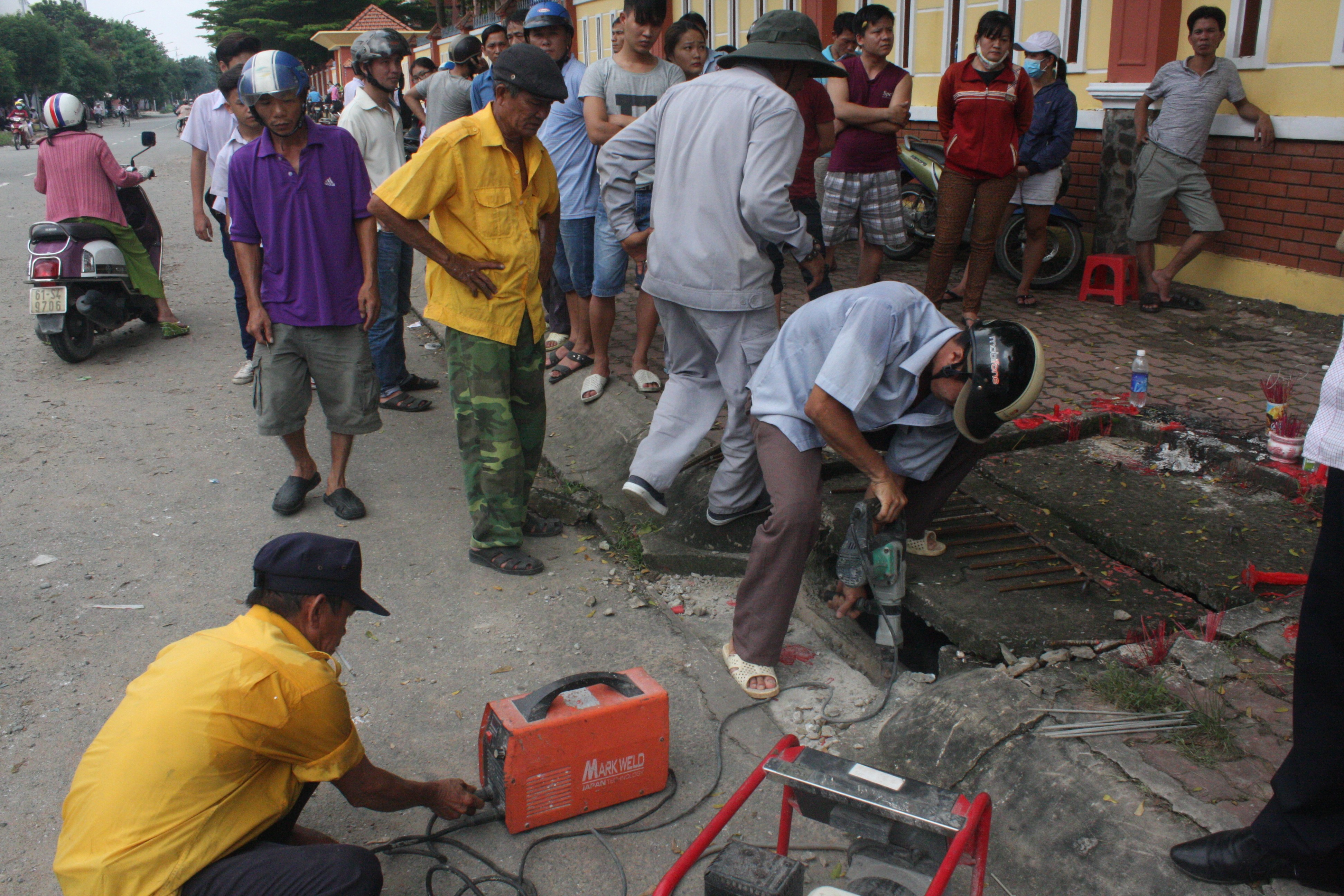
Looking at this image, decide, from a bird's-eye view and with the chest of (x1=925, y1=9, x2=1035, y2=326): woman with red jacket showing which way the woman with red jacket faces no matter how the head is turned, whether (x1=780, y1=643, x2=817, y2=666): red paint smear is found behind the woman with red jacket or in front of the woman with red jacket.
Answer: in front

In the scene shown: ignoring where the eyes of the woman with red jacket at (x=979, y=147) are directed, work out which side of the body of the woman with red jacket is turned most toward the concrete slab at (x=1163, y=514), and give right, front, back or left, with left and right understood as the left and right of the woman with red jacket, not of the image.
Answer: front

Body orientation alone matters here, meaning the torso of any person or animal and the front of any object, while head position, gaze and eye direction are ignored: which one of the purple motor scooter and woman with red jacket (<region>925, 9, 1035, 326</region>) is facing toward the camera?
the woman with red jacket

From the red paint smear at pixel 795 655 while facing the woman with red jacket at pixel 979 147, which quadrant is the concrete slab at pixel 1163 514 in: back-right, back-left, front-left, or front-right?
front-right

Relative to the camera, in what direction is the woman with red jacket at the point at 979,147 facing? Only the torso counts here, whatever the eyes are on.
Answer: toward the camera

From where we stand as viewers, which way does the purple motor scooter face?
facing away from the viewer and to the right of the viewer

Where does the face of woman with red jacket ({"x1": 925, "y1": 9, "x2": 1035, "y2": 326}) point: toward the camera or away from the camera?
toward the camera

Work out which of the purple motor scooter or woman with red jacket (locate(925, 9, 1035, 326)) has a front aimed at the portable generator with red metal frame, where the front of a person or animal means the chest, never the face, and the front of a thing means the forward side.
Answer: the woman with red jacket

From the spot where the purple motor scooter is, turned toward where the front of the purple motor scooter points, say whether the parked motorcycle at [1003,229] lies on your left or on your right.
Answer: on your right

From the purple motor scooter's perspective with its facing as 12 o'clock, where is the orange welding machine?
The orange welding machine is roughly at 4 o'clock from the purple motor scooter.

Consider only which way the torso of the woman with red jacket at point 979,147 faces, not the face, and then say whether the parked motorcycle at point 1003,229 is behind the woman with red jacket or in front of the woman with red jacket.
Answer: behind

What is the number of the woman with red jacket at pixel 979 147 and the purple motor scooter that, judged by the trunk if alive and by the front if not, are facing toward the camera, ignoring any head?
1

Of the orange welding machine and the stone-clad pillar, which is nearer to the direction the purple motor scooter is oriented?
the stone-clad pillar
